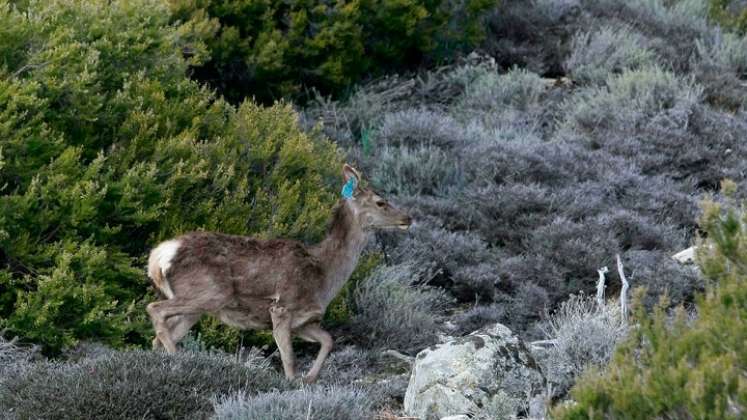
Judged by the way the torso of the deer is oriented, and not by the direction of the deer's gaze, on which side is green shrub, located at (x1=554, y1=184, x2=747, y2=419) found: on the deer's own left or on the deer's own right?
on the deer's own right

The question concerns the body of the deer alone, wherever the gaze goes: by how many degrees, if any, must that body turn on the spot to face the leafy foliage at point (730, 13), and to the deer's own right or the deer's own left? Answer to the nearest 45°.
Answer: approximately 45° to the deer's own left

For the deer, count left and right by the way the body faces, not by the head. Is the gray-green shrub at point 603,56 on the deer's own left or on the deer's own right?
on the deer's own left

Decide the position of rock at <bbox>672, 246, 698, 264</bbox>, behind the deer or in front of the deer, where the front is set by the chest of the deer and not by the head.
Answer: in front

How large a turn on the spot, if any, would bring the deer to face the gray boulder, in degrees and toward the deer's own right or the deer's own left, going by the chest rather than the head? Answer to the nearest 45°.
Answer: approximately 45° to the deer's own right

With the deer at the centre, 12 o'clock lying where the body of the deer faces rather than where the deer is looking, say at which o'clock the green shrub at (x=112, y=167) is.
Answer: The green shrub is roughly at 8 o'clock from the deer.

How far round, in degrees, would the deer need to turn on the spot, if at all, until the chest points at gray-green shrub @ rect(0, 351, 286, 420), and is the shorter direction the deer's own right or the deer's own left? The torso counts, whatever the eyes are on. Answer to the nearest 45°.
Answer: approximately 135° to the deer's own right

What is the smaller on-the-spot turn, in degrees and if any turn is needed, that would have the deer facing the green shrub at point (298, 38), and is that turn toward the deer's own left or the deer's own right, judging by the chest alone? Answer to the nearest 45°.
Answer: approximately 90° to the deer's own left

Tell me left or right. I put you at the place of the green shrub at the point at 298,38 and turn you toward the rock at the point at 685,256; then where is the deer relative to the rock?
right

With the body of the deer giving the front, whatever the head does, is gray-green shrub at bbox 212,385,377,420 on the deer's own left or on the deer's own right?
on the deer's own right

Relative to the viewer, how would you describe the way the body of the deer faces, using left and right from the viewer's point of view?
facing to the right of the viewer

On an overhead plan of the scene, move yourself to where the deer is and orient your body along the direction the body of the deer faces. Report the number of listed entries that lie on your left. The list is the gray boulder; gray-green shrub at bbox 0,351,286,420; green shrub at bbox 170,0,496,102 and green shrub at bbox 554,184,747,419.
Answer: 1
